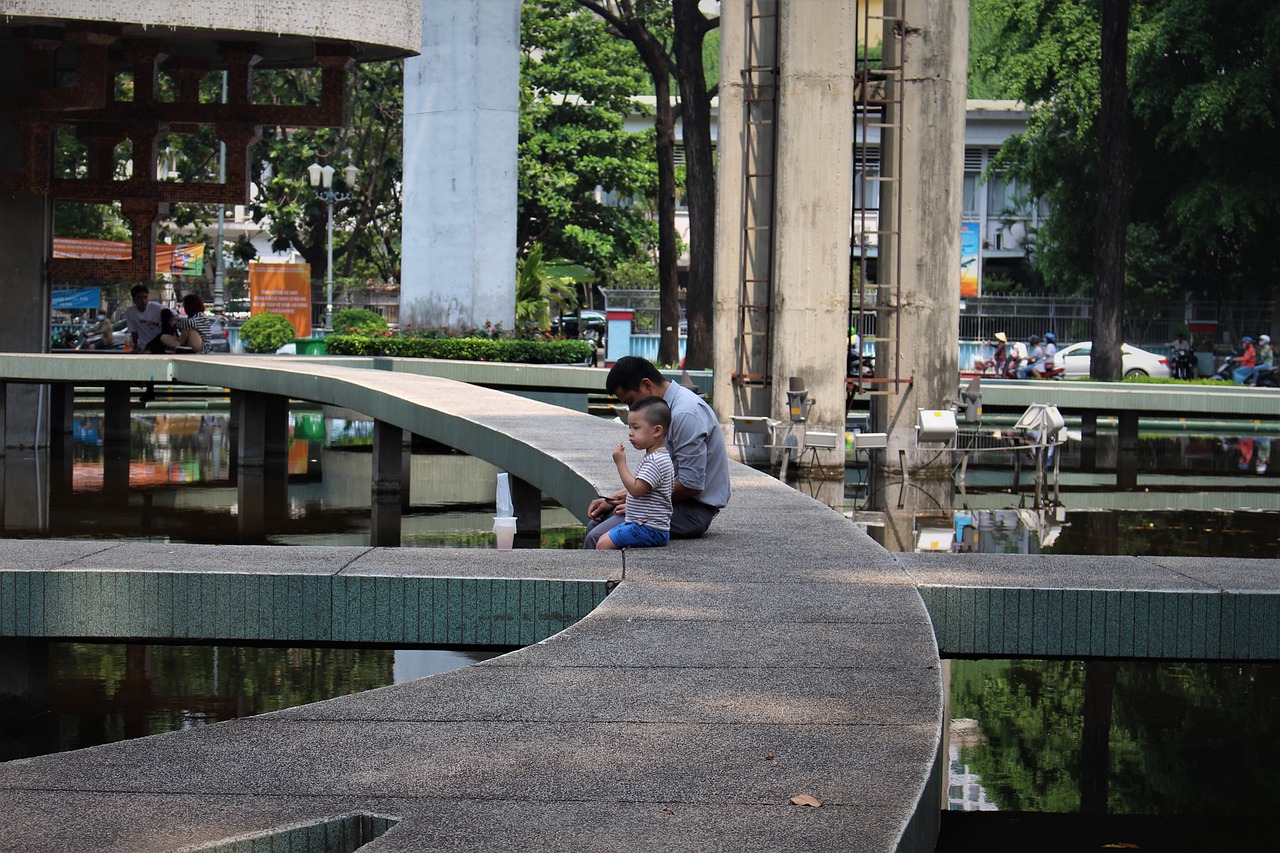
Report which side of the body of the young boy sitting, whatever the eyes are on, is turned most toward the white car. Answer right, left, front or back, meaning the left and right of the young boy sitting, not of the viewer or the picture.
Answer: right

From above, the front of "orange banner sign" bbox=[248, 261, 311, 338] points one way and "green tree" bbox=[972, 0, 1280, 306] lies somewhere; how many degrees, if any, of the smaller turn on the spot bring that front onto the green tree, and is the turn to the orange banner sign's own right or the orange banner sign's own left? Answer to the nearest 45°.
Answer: approximately 90° to the orange banner sign's own left

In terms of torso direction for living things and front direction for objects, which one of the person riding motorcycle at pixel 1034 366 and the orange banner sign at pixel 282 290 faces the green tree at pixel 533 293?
the person riding motorcycle

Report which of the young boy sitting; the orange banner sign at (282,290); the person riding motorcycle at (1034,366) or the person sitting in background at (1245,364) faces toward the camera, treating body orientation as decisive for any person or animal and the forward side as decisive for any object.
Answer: the orange banner sign

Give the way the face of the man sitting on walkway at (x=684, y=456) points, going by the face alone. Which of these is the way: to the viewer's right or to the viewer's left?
to the viewer's left

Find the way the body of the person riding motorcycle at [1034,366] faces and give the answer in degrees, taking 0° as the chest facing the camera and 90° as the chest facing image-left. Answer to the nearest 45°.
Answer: approximately 90°

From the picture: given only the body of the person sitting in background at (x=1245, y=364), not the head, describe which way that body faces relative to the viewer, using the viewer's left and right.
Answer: facing to the left of the viewer

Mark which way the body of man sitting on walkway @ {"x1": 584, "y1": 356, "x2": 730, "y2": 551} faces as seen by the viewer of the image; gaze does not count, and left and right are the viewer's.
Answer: facing to the left of the viewer

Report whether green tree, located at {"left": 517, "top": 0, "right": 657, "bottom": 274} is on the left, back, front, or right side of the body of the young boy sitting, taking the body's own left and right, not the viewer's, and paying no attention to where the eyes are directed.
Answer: right

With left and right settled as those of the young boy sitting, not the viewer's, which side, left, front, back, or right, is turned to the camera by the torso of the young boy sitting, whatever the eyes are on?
left

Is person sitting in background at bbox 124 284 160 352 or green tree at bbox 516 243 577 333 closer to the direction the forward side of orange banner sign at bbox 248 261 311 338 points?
the person sitting in background

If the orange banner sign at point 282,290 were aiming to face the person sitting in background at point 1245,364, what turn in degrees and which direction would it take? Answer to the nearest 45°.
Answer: approximately 90° to its left

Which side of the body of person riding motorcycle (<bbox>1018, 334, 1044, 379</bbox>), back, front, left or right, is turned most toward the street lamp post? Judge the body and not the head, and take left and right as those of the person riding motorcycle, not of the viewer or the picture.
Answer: front
